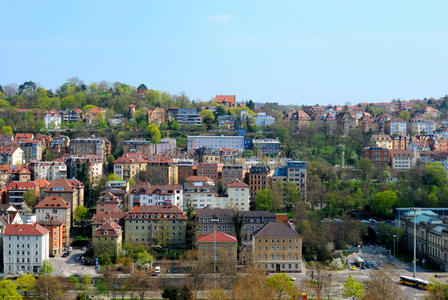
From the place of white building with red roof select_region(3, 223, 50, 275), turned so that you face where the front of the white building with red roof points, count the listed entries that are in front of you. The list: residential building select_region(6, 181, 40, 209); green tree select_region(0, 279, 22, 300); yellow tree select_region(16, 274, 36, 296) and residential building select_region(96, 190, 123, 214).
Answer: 2

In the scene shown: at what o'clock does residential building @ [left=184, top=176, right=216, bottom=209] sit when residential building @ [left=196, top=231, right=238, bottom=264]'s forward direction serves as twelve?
residential building @ [left=184, top=176, right=216, bottom=209] is roughly at 6 o'clock from residential building @ [left=196, top=231, right=238, bottom=264].

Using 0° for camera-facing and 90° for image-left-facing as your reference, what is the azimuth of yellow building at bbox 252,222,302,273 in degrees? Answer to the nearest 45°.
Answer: approximately 0°

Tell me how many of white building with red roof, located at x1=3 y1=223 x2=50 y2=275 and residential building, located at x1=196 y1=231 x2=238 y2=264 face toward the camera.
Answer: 2

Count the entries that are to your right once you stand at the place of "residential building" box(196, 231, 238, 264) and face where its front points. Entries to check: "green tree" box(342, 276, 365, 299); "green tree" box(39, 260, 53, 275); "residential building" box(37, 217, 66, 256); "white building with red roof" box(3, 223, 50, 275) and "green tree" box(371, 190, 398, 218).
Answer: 3

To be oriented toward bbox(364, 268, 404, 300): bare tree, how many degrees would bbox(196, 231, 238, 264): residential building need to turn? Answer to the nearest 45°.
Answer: approximately 45° to its left

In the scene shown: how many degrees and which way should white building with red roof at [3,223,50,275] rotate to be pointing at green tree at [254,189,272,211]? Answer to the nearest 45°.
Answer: approximately 135° to its left

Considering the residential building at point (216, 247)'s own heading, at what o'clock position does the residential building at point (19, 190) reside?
the residential building at point (19, 190) is roughly at 4 o'clock from the residential building at point (216, 247).

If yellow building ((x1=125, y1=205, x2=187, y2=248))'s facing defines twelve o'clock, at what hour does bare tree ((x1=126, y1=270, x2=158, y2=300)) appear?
The bare tree is roughly at 12 o'clock from the yellow building.

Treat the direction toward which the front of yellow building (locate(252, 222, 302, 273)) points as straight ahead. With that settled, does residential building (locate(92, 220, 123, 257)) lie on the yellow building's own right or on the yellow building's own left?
on the yellow building's own right

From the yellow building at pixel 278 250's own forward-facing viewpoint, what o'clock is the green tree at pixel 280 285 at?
The green tree is roughly at 12 o'clock from the yellow building.

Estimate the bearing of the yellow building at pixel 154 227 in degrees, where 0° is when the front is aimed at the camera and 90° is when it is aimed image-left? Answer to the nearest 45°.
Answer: approximately 0°

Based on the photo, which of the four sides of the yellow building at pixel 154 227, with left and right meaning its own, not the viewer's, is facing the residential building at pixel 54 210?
right

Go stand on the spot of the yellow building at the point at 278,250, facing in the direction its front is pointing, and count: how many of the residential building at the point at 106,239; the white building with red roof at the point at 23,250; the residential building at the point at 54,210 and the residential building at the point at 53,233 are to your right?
4
